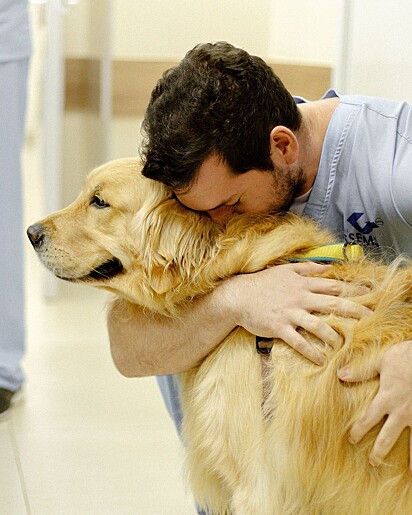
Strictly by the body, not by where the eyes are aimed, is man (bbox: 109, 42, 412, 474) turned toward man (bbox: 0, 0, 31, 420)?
no

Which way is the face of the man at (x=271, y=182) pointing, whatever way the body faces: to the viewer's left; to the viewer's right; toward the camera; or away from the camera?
to the viewer's left

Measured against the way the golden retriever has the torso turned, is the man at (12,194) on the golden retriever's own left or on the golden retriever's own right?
on the golden retriever's own right

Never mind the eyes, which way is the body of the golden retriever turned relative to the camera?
to the viewer's left

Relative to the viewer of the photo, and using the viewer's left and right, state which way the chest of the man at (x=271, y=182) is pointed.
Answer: facing the viewer and to the left of the viewer
